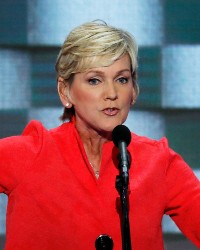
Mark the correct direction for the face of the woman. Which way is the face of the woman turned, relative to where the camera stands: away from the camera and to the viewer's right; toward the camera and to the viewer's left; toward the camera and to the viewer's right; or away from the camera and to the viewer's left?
toward the camera and to the viewer's right

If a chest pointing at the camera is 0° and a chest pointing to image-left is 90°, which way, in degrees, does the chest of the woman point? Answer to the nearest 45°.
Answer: approximately 0°
